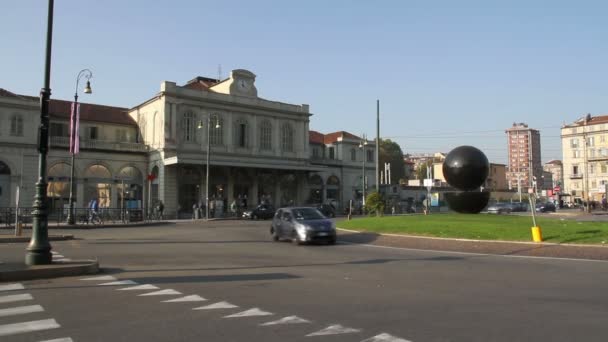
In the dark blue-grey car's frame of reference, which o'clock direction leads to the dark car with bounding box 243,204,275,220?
The dark car is roughly at 7 o'clock from the dark blue-grey car.

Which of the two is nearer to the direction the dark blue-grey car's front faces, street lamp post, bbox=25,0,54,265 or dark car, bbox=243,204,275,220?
the street lamp post

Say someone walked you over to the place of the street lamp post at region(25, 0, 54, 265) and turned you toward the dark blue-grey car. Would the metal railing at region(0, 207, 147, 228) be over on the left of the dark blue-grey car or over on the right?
left

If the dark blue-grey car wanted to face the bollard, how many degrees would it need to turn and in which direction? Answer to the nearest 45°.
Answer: approximately 45° to its left

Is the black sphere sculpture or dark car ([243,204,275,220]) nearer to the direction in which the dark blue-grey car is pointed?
the black sphere sculpture

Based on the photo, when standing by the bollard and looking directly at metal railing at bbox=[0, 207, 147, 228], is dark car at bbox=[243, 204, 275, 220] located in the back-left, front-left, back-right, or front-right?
front-right

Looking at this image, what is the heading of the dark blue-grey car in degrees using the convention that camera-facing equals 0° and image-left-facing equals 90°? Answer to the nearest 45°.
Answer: approximately 315°

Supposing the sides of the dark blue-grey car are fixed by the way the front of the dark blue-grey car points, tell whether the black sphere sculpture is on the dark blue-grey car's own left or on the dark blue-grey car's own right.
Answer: on the dark blue-grey car's own left

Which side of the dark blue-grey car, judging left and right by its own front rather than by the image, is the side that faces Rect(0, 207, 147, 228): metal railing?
back

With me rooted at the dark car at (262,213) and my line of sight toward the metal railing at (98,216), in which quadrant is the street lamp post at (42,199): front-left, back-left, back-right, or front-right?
front-left
